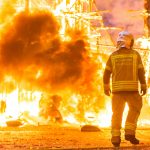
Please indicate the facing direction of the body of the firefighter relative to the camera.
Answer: away from the camera
